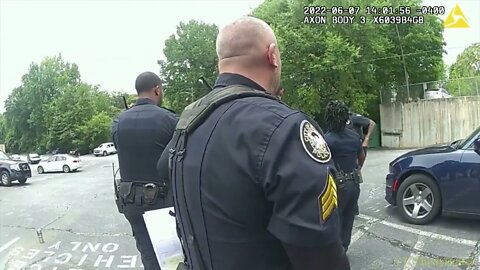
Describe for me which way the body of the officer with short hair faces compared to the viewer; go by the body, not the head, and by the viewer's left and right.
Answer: facing away from the viewer and to the right of the viewer

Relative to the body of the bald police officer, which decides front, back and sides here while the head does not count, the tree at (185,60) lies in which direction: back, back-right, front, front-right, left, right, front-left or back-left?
front-left

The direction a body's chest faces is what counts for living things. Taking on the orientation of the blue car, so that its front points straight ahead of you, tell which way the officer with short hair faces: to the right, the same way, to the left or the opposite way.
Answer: to the right

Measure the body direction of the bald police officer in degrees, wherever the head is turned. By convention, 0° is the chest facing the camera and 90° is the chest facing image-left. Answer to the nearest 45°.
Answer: approximately 225°

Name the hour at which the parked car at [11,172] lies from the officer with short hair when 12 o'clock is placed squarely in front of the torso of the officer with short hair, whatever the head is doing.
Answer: The parked car is roughly at 10 o'clock from the officer with short hair.

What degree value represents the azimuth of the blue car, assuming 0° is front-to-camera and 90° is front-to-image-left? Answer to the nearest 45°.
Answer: approximately 90°
